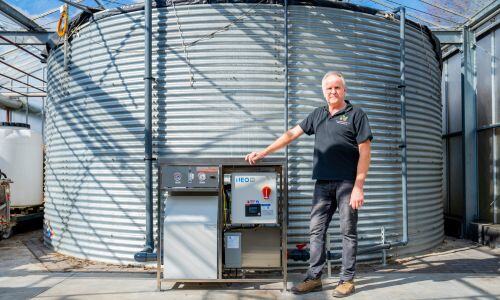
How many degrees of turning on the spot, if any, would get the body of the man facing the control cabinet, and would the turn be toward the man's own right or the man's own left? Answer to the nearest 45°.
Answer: approximately 45° to the man's own right

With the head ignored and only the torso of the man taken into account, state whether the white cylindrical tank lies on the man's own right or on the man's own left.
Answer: on the man's own right

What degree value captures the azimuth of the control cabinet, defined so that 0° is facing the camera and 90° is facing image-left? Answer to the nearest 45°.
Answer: approximately 0°

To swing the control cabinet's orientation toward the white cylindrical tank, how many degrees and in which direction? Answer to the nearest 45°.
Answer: approximately 135° to its right

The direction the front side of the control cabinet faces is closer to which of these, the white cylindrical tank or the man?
the man

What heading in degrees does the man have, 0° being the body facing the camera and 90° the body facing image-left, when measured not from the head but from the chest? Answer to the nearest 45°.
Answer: approximately 45°
